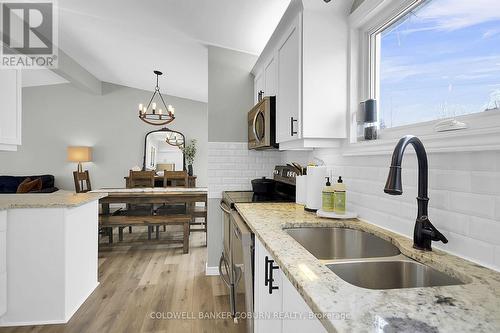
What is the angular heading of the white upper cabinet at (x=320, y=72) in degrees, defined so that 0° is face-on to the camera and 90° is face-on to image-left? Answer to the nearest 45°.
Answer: approximately 90°

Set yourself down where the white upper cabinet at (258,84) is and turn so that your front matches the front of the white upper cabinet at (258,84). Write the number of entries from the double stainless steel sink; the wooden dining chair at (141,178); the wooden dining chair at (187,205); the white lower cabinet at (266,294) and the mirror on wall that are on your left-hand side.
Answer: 2

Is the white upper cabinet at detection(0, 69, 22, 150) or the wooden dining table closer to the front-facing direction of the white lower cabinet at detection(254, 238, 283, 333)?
the white upper cabinet

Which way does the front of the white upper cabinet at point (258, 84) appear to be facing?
to the viewer's left

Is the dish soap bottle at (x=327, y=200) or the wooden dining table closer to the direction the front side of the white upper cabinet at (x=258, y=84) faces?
the wooden dining table

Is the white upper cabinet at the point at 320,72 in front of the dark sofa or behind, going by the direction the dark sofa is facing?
in front

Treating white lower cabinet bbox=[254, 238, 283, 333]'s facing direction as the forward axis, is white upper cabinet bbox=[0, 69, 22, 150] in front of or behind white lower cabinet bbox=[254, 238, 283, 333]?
in front

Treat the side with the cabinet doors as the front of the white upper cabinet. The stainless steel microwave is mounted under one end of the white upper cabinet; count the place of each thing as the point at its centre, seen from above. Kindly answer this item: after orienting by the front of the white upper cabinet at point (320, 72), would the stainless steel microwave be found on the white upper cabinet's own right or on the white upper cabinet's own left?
on the white upper cabinet's own right

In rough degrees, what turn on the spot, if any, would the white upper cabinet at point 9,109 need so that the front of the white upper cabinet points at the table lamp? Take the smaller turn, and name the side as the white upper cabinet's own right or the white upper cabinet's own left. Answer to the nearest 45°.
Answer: approximately 90° to the white upper cabinet's own left

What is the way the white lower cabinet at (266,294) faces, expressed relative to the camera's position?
facing to the left of the viewer

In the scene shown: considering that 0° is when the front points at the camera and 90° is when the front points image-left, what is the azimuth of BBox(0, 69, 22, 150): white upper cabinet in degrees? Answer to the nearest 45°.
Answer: approximately 270°

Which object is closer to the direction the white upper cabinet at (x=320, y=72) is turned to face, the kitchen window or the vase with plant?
the vase with plant

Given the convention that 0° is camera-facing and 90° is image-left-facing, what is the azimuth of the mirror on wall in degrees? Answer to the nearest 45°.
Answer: approximately 0°

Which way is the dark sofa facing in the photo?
toward the camera
